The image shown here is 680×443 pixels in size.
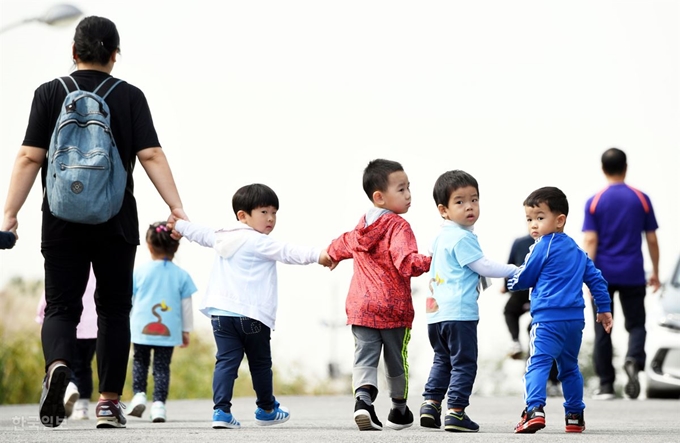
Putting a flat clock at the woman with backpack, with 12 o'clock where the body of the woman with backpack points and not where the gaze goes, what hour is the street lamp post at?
The street lamp post is roughly at 12 o'clock from the woman with backpack.

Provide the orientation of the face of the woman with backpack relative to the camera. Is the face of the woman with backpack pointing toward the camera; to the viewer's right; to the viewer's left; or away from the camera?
away from the camera

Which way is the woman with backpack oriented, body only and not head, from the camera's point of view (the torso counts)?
away from the camera

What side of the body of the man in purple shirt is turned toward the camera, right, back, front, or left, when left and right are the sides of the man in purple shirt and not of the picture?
back

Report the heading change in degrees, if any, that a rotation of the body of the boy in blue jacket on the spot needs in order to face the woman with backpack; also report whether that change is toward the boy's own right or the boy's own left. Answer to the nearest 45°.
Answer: approximately 45° to the boy's own left

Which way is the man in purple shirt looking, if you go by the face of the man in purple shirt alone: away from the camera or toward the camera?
away from the camera

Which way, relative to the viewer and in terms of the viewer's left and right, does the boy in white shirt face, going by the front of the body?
facing away from the viewer and to the right of the viewer

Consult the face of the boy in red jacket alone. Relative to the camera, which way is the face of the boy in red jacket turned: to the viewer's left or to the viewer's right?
to the viewer's right
